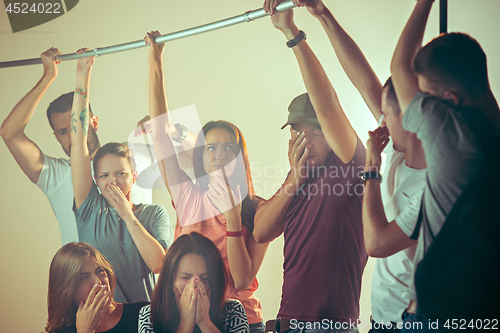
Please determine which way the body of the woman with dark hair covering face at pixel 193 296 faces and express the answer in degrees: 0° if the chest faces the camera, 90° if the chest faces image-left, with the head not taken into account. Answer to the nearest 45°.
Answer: approximately 0°

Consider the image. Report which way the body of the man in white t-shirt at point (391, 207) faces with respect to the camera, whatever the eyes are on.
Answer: to the viewer's left

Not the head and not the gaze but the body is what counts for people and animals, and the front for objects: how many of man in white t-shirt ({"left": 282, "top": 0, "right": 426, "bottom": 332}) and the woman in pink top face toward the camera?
1
